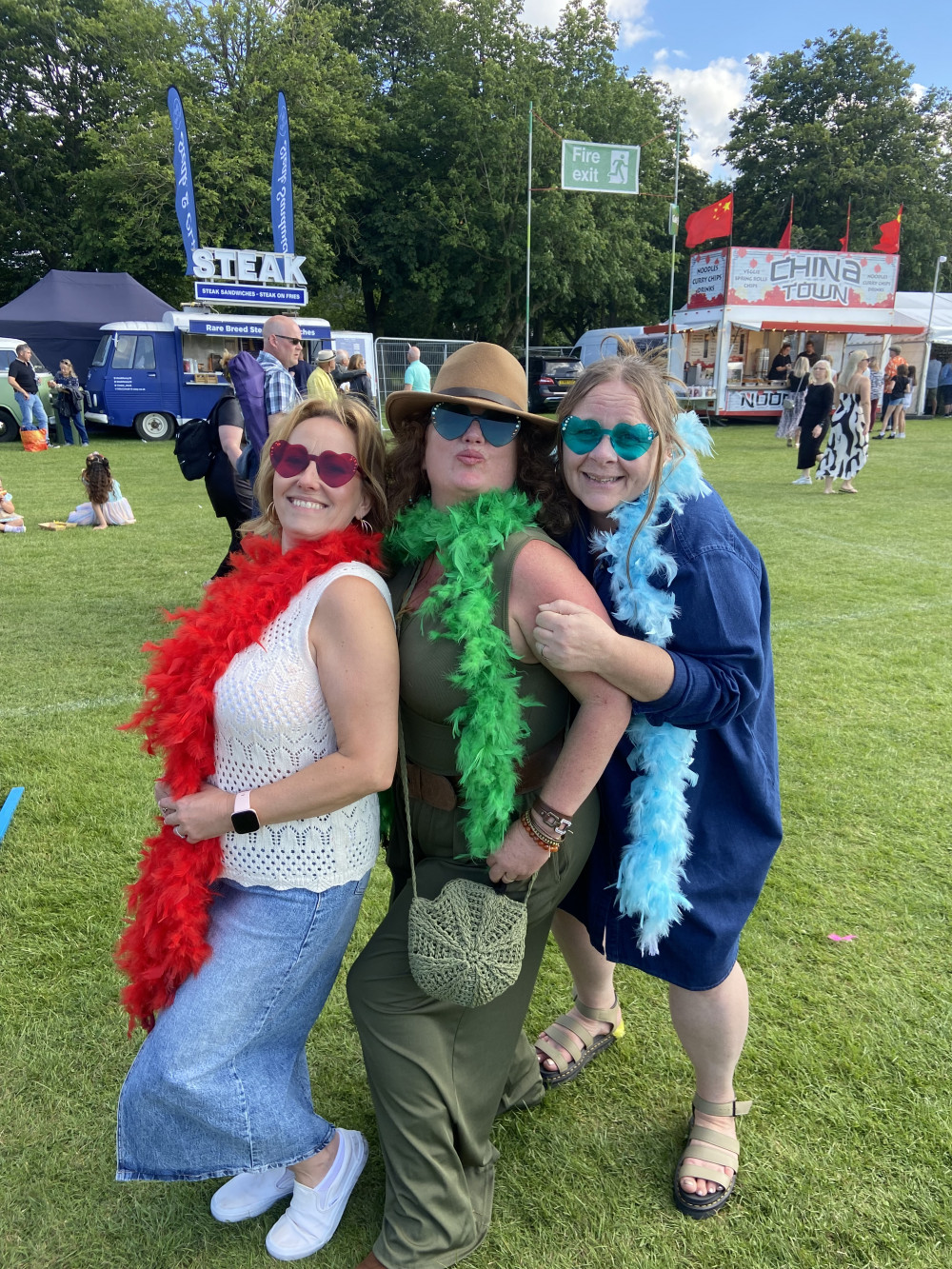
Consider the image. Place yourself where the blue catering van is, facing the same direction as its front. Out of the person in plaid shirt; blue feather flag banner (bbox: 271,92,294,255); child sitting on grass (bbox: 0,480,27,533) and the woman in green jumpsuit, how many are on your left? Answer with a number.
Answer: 3

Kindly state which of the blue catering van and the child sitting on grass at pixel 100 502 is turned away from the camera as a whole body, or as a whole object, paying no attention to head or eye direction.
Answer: the child sitting on grass

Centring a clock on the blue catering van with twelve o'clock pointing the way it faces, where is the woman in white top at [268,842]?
The woman in white top is roughly at 9 o'clock from the blue catering van.

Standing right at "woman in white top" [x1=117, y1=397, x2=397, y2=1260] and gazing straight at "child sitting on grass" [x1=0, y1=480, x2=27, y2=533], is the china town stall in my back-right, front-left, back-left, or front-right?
front-right

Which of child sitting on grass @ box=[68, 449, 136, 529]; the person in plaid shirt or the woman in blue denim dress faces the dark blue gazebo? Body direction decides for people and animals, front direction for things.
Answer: the child sitting on grass

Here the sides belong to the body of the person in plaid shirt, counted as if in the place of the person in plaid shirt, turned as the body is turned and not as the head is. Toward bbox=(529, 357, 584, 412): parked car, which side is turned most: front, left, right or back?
left

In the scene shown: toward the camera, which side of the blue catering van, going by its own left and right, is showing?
left

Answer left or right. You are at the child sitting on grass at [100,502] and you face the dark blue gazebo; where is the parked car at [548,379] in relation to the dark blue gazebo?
right

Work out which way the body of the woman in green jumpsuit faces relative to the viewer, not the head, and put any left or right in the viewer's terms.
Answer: facing the viewer and to the left of the viewer

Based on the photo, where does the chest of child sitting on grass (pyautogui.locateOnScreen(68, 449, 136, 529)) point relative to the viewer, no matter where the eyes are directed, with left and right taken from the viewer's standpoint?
facing away from the viewer

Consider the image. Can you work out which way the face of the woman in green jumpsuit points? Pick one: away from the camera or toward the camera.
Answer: toward the camera

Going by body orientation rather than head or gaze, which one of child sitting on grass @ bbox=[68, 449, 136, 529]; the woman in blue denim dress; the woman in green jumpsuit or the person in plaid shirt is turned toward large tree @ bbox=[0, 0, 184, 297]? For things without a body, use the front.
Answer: the child sitting on grass
